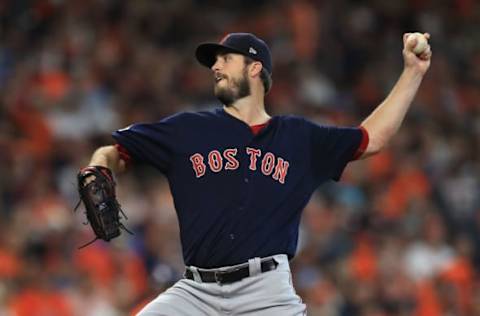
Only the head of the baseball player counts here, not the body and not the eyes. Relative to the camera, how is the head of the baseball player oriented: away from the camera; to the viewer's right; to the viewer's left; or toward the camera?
to the viewer's left

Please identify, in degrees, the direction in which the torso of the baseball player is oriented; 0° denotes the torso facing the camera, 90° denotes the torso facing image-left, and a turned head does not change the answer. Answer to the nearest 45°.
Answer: approximately 0°
